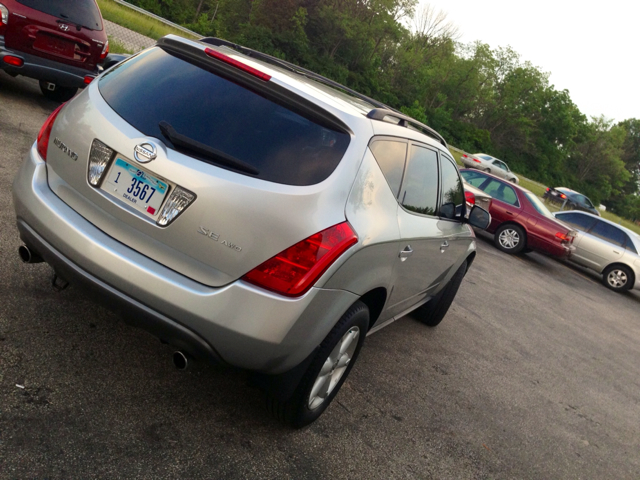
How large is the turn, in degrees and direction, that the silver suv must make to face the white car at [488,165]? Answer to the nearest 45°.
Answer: approximately 45° to its left

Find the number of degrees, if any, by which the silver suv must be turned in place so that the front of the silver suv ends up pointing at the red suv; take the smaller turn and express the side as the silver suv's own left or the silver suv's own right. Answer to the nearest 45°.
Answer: approximately 90° to the silver suv's own left

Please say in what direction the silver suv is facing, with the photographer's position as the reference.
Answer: facing away from the viewer and to the right of the viewer

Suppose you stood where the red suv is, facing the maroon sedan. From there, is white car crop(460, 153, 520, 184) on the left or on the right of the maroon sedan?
left

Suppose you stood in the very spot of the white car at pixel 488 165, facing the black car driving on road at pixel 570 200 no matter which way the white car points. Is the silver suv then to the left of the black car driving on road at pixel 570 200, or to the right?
right

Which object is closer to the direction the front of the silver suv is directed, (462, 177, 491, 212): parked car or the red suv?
the parked car
